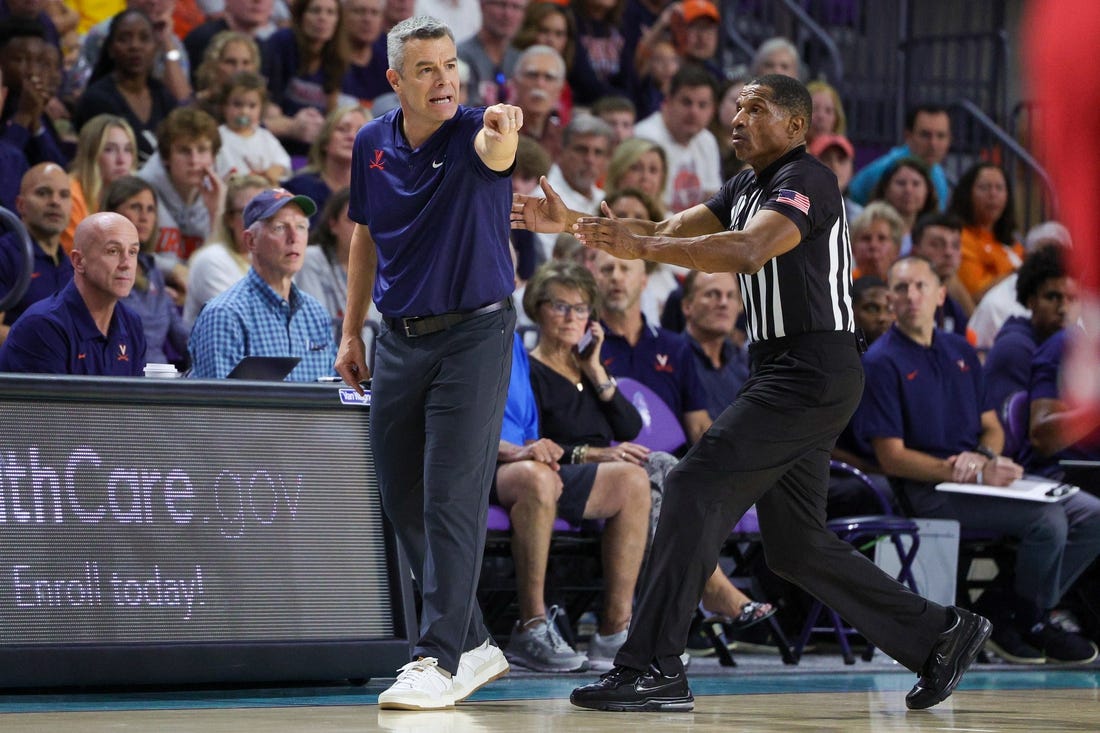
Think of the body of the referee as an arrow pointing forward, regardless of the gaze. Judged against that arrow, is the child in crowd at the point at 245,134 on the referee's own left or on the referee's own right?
on the referee's own right

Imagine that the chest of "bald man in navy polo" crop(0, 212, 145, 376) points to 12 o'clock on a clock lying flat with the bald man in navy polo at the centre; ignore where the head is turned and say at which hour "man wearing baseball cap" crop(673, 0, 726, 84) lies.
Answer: The man wearing baseball cap is roughly at 9 o'clock from the bald man in navy polo.

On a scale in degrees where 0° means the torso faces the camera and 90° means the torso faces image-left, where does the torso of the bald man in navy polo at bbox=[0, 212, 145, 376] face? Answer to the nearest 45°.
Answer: approximately 315°

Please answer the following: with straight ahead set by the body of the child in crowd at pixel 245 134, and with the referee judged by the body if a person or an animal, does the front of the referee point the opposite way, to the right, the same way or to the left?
to the right

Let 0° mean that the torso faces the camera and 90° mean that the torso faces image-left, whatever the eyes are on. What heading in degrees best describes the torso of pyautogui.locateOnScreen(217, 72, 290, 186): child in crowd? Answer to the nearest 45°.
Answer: approximately 0°

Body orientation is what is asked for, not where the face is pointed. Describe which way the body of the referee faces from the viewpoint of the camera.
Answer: to the viewer's left

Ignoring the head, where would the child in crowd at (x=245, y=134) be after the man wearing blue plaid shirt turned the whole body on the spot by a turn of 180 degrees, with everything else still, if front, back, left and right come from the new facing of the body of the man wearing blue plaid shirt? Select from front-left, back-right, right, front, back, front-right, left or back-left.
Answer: front-right

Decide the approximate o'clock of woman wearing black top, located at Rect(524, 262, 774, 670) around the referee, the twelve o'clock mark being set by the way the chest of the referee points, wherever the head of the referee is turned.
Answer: The woman wearing black top is roughly at 2 o'clock from the referee.

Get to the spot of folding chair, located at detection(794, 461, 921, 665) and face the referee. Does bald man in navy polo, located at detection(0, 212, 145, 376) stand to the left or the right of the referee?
right

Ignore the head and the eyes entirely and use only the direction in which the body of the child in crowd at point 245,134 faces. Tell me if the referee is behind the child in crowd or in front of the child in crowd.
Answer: in front

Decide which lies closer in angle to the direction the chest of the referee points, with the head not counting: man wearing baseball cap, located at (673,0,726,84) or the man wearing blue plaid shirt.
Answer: the man wearing blue plaid shirt

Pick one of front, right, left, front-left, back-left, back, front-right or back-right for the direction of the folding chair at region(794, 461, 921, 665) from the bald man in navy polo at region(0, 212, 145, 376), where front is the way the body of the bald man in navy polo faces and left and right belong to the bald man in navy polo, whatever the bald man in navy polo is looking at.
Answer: front-left

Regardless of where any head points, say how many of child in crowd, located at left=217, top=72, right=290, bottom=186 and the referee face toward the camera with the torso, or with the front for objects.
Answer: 1
